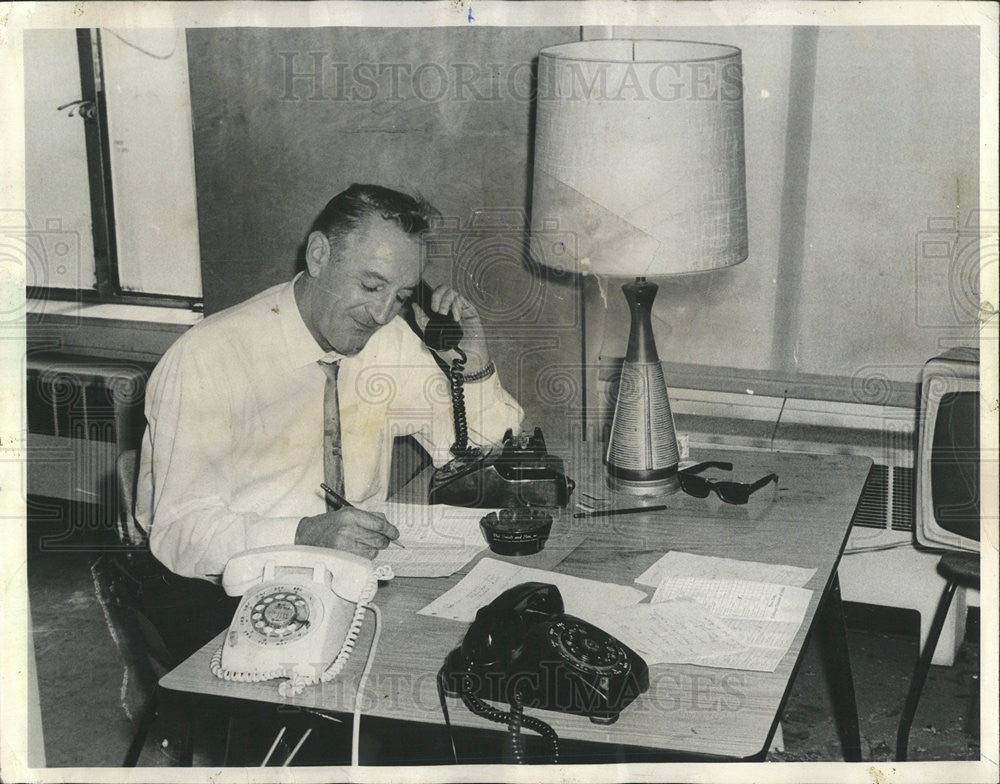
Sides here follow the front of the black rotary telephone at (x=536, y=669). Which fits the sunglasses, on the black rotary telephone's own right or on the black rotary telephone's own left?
on the black rotary telephone's own left

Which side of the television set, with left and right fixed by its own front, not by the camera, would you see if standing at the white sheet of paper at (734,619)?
front

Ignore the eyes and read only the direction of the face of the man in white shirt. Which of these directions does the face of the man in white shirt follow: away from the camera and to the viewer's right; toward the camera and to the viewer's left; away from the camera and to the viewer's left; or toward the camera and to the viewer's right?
toward the camera and to the viewer's right

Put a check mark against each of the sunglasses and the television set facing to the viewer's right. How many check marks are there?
0

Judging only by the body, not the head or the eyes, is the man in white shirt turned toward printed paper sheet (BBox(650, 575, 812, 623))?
yes

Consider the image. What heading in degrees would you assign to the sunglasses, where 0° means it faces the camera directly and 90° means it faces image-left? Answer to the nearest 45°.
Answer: approximately 45°

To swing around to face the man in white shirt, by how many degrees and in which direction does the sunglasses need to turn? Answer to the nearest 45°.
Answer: approximately 45° to its right

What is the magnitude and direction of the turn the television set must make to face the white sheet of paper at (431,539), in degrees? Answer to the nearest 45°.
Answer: approximately 45° to its right

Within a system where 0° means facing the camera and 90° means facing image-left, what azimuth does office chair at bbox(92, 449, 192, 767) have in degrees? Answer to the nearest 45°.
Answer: approximately 315°

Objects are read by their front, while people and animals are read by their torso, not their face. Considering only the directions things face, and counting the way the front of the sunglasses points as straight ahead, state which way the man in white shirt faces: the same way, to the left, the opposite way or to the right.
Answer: to the left

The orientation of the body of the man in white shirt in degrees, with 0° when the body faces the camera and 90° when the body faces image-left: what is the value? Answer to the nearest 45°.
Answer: approximately 315°
